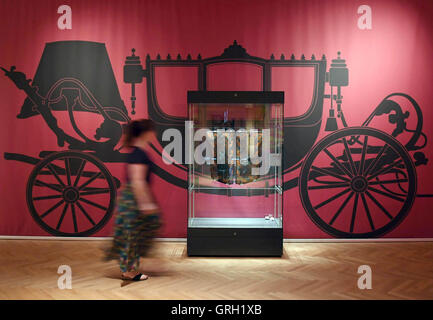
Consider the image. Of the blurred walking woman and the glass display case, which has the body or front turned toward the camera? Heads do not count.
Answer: the glass display case

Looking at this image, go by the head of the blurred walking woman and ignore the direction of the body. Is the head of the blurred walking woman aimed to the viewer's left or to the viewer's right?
to the viewer's right

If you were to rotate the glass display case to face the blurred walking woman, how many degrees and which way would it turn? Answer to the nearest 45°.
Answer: approximately 45° to its right

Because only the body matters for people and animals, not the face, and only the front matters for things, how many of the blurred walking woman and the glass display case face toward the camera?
1

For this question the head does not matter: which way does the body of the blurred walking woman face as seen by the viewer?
to the viewer's right

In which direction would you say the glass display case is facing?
toward the camera
